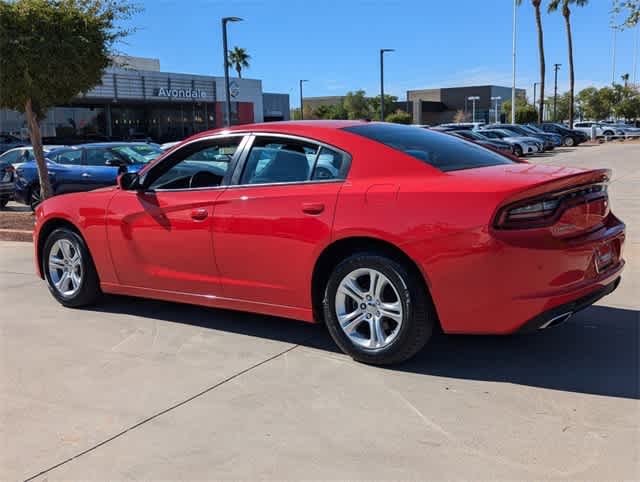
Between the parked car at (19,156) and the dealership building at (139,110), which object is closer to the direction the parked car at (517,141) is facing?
the parked car

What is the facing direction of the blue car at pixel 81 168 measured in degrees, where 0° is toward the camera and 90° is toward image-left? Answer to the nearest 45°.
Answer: approximately 315°

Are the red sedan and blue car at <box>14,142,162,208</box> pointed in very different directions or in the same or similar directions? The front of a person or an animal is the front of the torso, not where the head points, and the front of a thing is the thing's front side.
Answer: very different directions

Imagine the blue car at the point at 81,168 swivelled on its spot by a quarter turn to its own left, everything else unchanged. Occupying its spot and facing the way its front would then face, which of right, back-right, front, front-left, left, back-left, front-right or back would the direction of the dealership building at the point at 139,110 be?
front-left

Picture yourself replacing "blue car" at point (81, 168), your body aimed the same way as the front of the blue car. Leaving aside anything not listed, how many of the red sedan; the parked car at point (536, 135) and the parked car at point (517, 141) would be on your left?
2

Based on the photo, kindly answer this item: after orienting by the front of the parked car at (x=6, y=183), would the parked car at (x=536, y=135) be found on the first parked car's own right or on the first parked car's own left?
on the first parked car's own left

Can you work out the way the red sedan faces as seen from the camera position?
facing away from the viewer and to the left of the viewer
